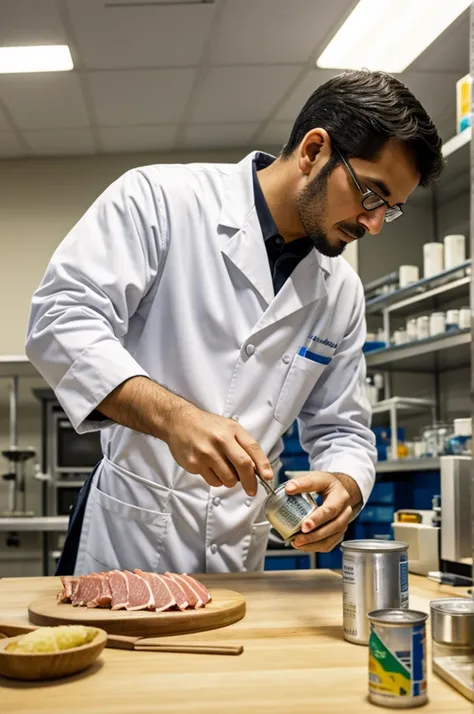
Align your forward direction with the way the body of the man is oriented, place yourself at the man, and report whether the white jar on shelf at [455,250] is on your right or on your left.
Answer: on your left

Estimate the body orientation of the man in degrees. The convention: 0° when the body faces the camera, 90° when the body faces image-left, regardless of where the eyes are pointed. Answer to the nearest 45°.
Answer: approximately 315°

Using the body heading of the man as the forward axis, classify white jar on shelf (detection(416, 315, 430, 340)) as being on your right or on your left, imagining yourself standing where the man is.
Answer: on your left

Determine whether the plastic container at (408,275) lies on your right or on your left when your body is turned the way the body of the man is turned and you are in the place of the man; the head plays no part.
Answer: on your left

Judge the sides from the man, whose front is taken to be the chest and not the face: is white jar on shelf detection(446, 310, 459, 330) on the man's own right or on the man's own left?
on the man's own left

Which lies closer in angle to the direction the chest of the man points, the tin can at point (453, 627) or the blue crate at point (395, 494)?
the tin can

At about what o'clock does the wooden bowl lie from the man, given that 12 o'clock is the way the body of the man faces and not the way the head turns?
The wooden bowl is roughly at 2 o'clock from the man.

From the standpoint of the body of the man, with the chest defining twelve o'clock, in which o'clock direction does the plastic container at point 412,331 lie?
The plastic container is roughly at 8 o'clock from the man.
